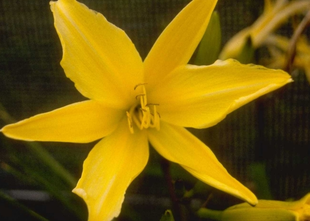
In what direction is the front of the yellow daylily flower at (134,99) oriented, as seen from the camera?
facing the viewer
